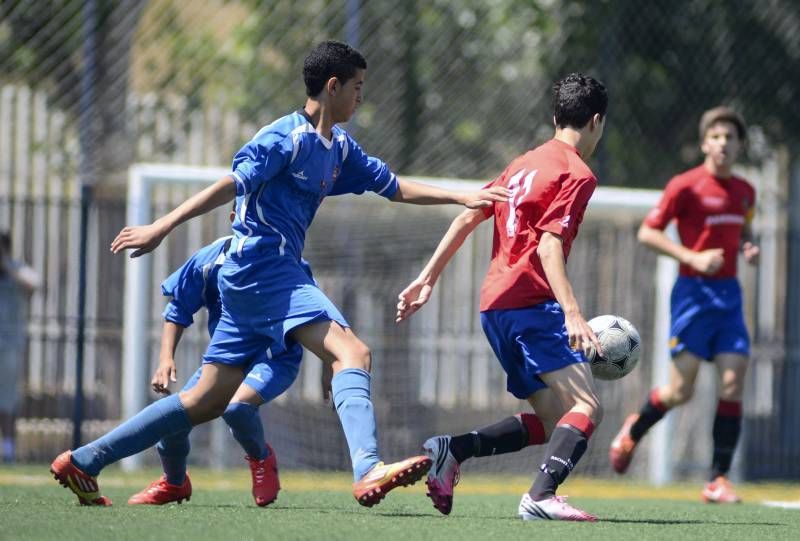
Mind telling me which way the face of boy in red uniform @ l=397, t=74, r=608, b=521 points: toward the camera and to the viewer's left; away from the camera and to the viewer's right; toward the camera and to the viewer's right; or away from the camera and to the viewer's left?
away from the camera and to the viewer's right

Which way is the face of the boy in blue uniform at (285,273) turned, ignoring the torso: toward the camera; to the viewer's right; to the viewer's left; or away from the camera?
to the viewer's right

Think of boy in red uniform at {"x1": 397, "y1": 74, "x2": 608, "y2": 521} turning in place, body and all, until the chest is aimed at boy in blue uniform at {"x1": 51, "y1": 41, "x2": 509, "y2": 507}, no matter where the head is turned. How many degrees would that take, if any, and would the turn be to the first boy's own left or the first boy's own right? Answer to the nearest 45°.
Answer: approximately 135° to the first boy's own left

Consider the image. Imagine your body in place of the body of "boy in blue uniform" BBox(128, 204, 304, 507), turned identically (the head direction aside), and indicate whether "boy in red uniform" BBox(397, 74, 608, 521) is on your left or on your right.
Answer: on your left

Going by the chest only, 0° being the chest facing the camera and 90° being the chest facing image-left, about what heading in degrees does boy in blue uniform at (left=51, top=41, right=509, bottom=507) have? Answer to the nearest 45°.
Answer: approximately 315°

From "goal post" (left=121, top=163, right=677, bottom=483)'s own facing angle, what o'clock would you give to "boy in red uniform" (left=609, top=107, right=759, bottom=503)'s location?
The boy in red uniform is roughly at 10 o'clock from the goal post.

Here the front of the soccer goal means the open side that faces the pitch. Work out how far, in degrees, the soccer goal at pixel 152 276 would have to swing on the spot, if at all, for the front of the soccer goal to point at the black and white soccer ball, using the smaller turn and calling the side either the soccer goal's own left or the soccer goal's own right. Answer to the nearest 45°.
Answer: approximately 45° to the soccer goal's own left

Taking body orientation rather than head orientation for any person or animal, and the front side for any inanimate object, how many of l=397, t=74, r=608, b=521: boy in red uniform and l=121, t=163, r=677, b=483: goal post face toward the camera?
1

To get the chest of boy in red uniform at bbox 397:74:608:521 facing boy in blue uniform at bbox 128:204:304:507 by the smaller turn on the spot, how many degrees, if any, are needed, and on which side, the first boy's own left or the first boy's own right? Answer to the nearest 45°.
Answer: approximately 135° to the first boy's own left

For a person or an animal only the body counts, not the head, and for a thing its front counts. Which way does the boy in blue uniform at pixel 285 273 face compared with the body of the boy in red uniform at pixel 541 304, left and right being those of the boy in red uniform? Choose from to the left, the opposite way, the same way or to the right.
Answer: to the right

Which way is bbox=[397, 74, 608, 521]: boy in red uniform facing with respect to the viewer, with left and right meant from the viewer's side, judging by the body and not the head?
facing away from the viewer and to the right of the viewer
